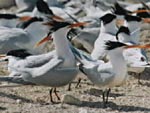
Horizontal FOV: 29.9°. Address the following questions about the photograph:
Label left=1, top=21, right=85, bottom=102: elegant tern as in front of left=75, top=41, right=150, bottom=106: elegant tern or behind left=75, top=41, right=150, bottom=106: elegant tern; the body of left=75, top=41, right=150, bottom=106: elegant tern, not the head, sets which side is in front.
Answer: behind

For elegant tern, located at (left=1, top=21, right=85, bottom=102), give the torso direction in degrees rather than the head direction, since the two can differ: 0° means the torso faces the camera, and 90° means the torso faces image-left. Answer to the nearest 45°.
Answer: approximately 270°

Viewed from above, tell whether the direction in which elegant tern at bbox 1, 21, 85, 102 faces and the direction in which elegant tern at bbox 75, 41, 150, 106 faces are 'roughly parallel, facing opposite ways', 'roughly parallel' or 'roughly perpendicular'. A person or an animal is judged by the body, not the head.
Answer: roughly parallel

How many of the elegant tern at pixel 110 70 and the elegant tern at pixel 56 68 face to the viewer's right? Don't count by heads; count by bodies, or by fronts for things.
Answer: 2

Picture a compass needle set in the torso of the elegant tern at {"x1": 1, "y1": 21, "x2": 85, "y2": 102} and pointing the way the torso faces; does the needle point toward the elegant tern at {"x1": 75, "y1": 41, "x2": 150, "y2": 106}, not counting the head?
yes
